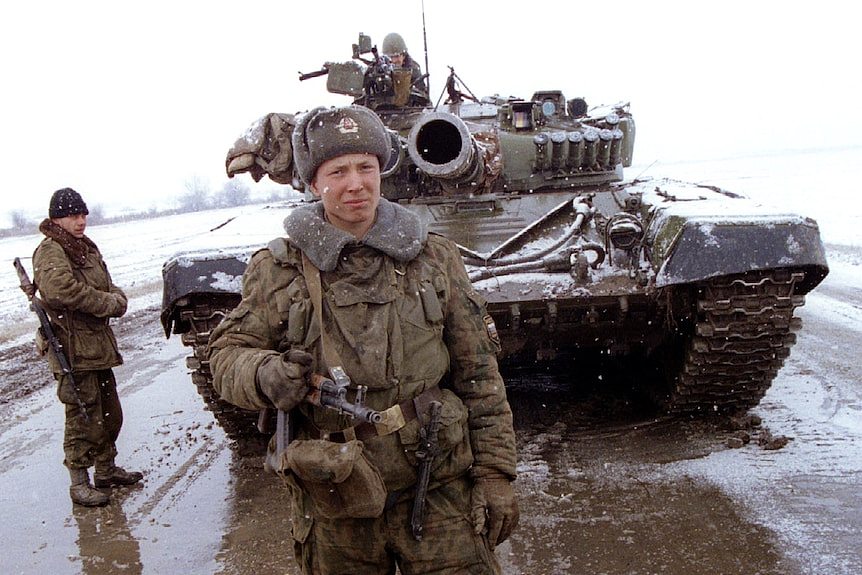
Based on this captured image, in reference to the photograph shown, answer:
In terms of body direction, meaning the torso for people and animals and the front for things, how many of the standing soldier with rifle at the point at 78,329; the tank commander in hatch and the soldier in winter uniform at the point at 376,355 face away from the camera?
0

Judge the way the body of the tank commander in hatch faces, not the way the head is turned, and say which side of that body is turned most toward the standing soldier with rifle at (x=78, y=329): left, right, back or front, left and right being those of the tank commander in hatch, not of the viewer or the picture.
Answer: front

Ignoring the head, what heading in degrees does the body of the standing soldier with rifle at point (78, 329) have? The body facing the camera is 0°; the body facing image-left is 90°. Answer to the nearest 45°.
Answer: approximately 315°

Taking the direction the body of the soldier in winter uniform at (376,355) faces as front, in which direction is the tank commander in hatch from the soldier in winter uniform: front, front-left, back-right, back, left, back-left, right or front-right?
back

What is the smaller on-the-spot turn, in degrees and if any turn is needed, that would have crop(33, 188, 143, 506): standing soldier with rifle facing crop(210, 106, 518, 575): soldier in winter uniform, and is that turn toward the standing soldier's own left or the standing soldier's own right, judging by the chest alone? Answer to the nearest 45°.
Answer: approximately 45° to the standing soldier's own right

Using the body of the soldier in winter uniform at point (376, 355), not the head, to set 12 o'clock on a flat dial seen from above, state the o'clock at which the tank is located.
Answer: The tank is roughly at 7 o'clock from the soldier in winter uniform.

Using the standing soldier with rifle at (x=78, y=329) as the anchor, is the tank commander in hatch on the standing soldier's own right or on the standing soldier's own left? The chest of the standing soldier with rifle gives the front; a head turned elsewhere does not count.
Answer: on the standing soldier's own left

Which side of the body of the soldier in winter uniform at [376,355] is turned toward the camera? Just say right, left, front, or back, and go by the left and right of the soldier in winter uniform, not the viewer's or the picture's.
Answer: front

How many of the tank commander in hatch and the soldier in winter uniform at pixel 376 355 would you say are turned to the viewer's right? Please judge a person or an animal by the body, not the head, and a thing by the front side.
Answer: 0

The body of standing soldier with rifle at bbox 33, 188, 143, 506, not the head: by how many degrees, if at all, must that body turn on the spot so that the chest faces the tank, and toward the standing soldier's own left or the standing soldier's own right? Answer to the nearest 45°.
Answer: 0° — they already face it

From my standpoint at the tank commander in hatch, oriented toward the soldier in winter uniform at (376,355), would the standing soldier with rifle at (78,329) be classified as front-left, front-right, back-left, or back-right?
front-right

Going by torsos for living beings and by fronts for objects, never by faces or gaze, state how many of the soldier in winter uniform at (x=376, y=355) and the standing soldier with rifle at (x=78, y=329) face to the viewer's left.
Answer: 0
